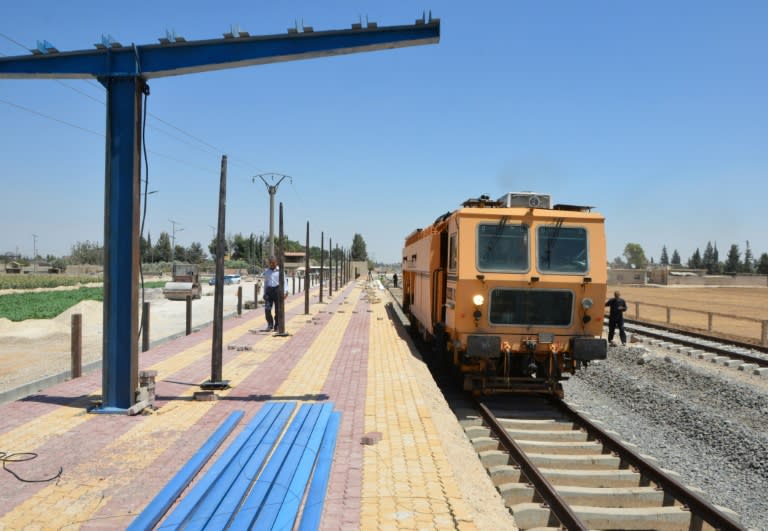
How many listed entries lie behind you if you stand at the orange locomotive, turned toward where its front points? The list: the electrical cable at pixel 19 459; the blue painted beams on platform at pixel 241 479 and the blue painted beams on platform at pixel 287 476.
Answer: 0

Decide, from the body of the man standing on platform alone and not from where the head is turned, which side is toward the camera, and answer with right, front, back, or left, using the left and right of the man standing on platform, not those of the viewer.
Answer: front

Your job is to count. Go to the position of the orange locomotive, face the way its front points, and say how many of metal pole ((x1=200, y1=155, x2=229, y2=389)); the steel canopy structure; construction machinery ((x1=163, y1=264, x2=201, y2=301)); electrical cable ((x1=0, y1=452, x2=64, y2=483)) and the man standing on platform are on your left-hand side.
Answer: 0

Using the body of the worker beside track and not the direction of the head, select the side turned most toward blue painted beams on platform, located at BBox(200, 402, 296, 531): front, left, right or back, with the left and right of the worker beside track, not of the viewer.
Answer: front

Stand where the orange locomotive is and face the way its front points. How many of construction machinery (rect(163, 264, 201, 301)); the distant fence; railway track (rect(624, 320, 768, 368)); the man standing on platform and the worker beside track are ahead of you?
0

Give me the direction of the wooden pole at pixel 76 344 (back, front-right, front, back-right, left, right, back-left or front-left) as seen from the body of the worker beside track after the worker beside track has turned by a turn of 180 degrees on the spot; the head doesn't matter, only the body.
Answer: back-left

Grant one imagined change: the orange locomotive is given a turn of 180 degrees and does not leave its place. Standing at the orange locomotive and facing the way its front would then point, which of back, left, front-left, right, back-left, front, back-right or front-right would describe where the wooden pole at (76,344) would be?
left

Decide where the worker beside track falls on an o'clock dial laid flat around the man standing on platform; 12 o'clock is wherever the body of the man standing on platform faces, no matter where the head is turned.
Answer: The worker beside track is roughly at 9 o'clock from the man standing on platform.

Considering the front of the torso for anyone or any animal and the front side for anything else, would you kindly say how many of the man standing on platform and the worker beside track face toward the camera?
2

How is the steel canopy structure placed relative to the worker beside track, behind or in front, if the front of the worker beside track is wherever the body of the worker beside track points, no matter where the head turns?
in front

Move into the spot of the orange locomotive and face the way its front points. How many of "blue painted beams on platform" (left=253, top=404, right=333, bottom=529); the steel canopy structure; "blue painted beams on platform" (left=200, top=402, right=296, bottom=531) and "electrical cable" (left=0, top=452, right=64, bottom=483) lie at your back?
0

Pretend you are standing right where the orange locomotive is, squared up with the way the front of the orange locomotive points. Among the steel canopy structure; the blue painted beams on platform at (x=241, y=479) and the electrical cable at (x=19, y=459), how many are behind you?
0

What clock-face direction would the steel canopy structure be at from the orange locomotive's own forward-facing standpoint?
The steel canopy structure is roughly at 2 o'clock from the orange locomotive.

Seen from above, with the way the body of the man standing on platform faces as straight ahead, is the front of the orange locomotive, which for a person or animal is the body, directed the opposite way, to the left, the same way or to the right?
the same way

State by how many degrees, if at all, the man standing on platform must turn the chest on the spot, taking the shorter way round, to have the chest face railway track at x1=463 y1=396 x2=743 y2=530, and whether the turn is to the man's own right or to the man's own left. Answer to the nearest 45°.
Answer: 0° — they already face it

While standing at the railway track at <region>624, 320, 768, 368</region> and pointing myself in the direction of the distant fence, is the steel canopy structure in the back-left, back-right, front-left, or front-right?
back-left

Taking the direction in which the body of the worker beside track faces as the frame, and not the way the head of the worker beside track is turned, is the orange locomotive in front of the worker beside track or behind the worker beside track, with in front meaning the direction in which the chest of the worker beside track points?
in front

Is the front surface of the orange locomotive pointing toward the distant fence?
no
